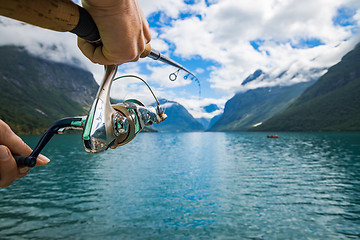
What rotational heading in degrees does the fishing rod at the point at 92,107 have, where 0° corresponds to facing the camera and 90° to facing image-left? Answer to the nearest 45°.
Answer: approximately 225°
